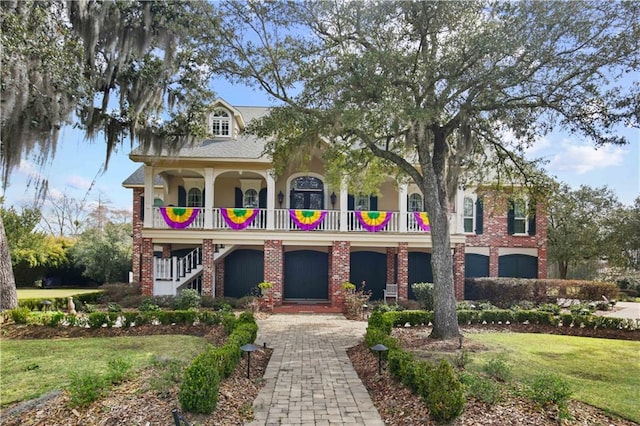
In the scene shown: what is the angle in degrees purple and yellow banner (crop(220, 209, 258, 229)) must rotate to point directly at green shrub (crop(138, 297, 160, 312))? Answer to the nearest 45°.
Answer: approximately 45° to its right

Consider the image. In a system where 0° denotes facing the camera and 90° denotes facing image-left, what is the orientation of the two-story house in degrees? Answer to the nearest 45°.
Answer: approximately 0°

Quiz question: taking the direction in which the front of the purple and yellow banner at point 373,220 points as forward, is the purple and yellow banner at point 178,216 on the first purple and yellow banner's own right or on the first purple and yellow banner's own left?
on the first purple and yellow banner's own right

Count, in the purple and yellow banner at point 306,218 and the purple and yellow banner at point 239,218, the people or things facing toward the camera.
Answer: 2

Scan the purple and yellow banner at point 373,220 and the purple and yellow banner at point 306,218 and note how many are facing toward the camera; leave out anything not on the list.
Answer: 2

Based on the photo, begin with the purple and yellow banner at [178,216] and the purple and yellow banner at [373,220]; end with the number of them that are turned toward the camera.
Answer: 2
